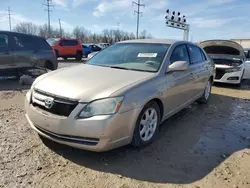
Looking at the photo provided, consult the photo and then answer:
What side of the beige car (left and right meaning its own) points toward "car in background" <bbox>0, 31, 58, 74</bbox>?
right

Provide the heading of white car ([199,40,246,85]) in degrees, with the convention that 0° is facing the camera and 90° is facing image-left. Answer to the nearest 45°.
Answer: approximately 45°

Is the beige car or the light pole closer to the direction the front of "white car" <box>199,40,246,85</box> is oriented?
the beige car

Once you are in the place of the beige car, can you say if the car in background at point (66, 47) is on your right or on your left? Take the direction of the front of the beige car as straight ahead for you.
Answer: on your right

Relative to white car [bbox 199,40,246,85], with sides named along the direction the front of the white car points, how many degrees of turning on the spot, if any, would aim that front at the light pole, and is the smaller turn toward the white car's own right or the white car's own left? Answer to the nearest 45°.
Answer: approximately 135° to the white car's own right

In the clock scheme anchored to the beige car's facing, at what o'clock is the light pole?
The light pole is roughly at 5 o'clock from the beige car.

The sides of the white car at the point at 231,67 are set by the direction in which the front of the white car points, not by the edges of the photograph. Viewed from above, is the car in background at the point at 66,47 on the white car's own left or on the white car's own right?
on the white car's own right

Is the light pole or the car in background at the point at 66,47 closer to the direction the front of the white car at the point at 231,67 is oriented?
the car in background
